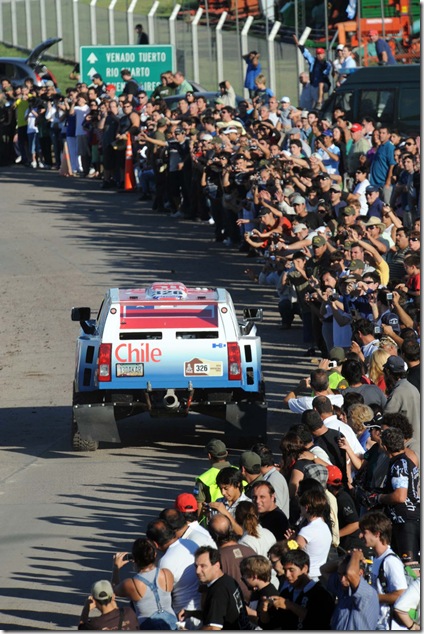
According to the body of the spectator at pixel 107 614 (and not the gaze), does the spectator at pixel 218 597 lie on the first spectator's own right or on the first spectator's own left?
on the first spectator's own right

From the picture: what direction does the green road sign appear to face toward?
toward the camera

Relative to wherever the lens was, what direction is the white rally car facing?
facing away from the viewer

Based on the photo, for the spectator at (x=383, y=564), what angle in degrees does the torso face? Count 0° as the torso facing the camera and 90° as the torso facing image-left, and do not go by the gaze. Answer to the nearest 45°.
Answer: approximately 90°

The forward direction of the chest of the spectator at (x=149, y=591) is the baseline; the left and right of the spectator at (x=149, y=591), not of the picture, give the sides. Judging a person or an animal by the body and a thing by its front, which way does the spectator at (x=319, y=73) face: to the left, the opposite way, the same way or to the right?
the opposite way

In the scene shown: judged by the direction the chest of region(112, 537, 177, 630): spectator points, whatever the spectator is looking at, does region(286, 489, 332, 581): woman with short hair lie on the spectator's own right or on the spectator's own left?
on the spectator's own right

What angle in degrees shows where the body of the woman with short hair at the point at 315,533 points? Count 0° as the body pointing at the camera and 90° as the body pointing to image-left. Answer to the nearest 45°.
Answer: approximately 135°

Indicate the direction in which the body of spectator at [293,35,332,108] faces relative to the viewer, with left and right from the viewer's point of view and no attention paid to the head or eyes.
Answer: facing the viewer

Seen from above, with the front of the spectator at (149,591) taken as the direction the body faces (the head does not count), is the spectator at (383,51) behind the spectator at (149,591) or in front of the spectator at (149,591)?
in front

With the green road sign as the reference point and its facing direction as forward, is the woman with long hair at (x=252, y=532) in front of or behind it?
in front

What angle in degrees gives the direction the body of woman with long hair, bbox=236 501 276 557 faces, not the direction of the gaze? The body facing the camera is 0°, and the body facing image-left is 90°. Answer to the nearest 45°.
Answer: approximately 135°

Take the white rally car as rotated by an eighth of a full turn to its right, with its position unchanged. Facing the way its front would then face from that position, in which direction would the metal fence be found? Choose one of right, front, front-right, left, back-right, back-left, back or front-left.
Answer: front-left

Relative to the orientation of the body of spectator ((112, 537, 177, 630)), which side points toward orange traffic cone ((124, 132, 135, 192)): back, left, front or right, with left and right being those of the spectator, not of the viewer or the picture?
front

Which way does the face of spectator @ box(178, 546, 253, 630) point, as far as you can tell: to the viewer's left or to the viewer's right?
to the viewer's left

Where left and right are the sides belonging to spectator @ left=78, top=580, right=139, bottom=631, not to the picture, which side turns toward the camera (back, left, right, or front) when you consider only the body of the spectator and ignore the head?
back

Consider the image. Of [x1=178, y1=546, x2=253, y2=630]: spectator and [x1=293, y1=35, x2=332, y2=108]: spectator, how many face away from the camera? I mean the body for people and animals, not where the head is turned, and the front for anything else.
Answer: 0
